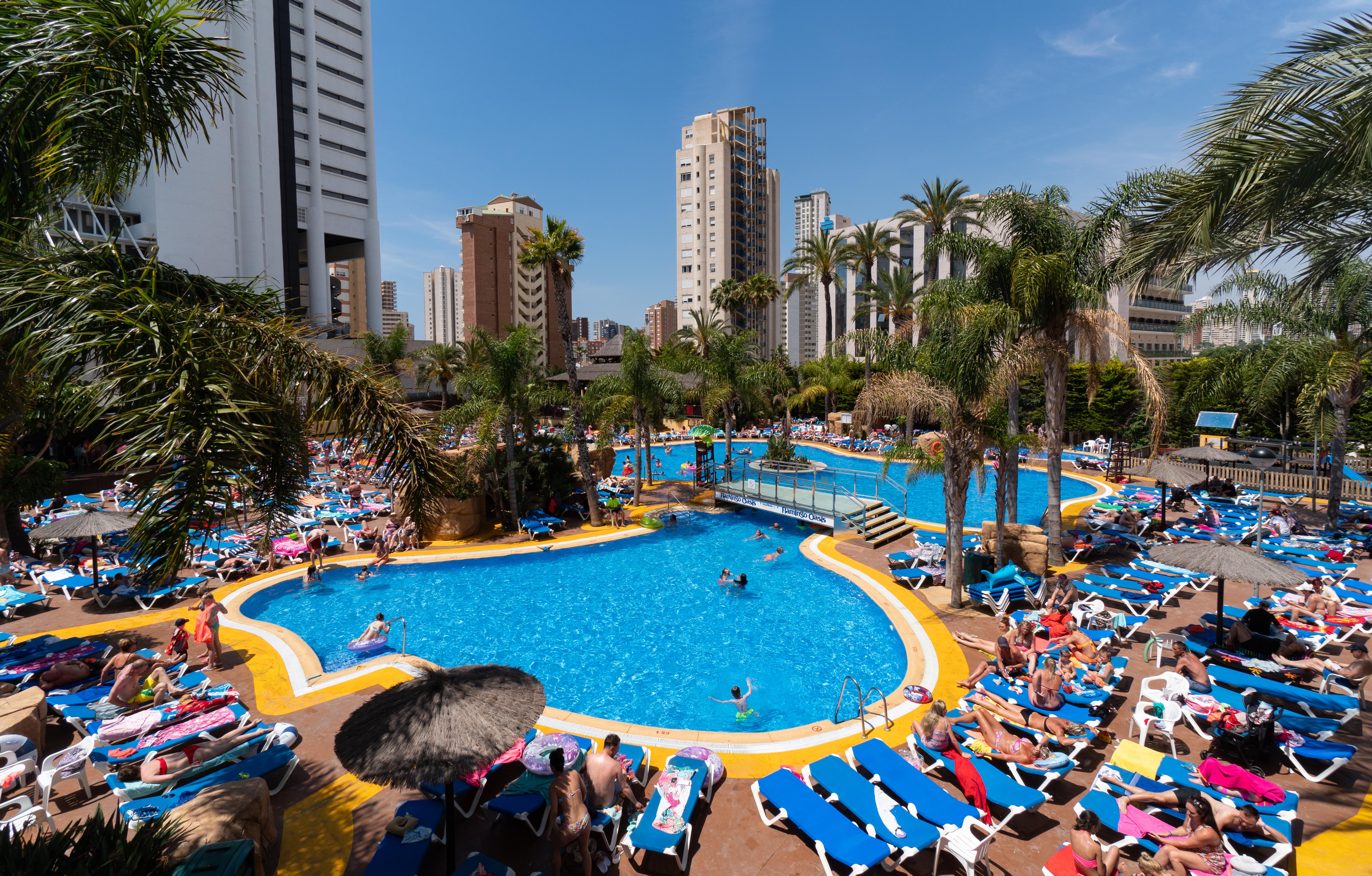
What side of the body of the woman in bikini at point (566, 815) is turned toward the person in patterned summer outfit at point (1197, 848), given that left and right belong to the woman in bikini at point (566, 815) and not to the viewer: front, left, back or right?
right

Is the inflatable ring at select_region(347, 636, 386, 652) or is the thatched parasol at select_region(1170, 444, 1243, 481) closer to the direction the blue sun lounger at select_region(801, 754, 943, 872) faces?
the inflatable ring

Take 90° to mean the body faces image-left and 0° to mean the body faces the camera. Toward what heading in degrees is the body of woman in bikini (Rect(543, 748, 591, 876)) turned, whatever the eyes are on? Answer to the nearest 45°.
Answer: approximately 180°

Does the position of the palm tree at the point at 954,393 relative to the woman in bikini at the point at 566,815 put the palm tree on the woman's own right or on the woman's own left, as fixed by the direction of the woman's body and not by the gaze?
on the woman's own right

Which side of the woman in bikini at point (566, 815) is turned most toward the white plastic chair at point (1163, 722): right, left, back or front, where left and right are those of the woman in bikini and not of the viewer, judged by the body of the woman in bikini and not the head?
right

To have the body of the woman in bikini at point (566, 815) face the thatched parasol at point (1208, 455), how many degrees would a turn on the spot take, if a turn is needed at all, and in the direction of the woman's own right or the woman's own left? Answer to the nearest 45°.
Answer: approximately 45° to the woman's own right

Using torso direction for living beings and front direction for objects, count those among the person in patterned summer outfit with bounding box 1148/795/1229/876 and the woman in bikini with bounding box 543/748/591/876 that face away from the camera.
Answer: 1

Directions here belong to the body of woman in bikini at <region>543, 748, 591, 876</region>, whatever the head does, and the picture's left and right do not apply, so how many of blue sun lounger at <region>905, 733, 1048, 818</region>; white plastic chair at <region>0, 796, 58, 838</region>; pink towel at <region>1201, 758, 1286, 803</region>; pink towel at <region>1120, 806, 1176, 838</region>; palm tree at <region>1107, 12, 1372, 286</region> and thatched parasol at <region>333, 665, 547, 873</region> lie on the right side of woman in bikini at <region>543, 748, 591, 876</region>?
4
